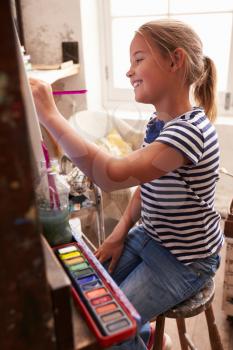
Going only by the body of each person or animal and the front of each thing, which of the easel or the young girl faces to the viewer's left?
the young girl

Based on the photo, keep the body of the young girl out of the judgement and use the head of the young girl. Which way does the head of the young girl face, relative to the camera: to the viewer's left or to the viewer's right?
to the viewer's left

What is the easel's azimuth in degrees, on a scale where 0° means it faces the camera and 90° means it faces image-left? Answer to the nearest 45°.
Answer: approximately 270°

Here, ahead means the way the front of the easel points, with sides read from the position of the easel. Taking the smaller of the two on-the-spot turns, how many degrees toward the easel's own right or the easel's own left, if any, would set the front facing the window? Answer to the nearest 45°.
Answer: approximately 90° to the easel's own left

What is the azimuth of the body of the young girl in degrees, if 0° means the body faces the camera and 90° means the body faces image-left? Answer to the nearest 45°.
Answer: approximately 90°

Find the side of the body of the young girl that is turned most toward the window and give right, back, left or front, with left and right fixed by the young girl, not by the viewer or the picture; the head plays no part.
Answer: right

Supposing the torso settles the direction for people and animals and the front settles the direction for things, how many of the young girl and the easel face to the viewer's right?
1

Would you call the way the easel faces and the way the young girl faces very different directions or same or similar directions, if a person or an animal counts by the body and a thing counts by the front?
very different directions
